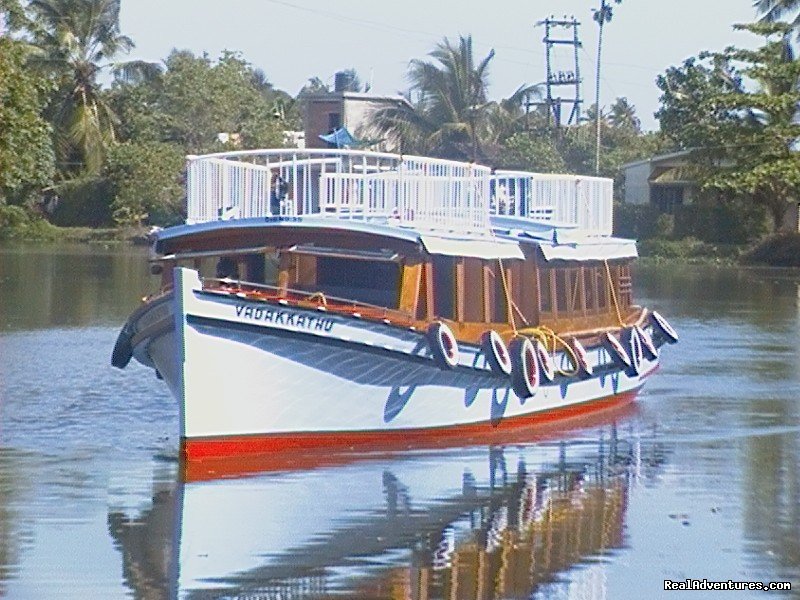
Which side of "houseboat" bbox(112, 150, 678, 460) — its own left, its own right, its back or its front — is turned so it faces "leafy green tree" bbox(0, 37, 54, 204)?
right

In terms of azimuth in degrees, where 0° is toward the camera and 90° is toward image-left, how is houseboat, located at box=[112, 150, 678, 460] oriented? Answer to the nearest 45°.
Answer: approximately 45°
